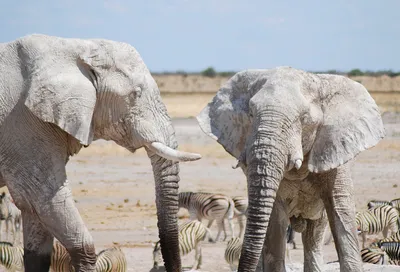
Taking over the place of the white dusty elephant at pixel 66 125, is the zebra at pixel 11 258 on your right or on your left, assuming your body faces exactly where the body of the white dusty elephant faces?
on your left

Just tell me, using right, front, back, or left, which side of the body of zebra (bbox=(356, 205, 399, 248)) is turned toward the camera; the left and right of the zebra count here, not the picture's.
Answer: left

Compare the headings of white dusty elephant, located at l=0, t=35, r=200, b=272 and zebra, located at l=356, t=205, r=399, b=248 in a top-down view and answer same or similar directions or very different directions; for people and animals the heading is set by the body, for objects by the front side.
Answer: very different directions

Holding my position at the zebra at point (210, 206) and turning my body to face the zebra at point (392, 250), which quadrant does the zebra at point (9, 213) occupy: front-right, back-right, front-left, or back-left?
back-right

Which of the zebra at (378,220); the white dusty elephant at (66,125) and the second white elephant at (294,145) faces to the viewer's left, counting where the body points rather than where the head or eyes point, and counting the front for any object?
the zebra

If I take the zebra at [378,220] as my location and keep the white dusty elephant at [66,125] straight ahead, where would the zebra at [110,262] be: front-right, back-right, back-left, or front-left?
front-right

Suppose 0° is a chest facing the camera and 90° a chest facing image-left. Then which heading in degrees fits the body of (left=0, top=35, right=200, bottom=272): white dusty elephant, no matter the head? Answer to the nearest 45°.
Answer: approximately 270°

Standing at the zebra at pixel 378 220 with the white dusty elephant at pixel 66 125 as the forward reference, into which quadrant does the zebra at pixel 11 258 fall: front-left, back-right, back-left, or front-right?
front-right

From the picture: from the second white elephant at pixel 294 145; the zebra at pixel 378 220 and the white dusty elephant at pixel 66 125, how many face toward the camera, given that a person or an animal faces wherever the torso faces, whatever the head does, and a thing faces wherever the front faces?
1

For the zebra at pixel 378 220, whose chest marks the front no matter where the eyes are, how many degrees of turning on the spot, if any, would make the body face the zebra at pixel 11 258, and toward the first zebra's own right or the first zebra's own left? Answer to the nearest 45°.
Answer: approximately 45° to the first zebra's own left

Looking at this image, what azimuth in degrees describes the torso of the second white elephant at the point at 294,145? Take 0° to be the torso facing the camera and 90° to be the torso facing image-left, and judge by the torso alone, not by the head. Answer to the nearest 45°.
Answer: approximately 0°

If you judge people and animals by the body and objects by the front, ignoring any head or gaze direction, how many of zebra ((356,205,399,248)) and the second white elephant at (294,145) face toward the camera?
1

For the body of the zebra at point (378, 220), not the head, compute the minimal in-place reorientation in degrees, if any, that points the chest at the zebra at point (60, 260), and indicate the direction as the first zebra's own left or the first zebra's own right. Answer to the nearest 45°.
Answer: approximately 45° to the first zebra's own left
